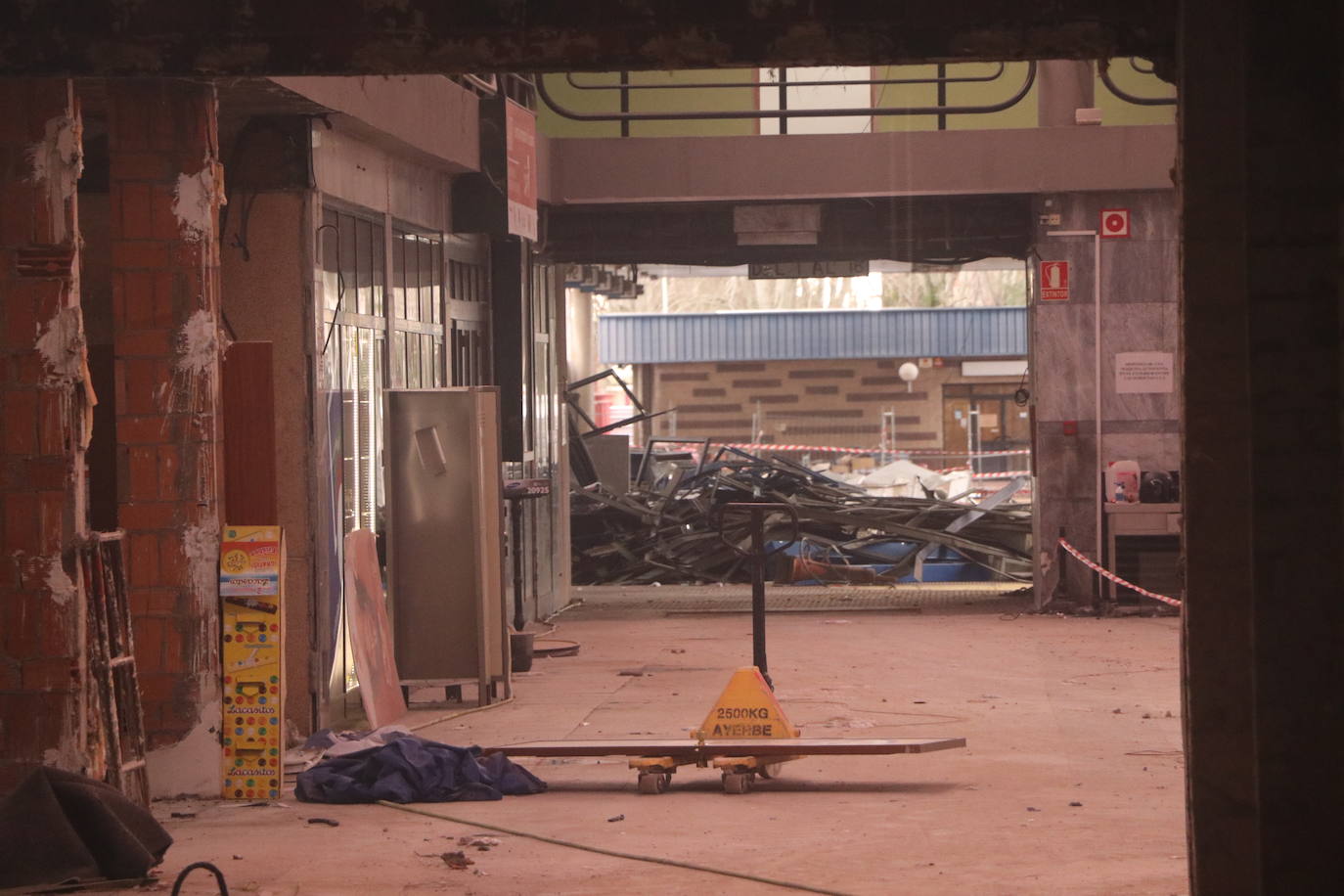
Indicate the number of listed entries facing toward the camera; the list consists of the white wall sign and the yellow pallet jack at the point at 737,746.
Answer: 2

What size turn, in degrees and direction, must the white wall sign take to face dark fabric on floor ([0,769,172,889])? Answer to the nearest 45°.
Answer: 0° — it already faces it

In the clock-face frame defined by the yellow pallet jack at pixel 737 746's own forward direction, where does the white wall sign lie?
The white wall sign is roughly at 7 o'clock from the yellow pallet jack.

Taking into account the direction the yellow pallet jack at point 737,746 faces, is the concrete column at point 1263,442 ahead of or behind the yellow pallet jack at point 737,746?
ahead

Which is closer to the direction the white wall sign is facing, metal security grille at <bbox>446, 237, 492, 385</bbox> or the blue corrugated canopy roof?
the metal security grille

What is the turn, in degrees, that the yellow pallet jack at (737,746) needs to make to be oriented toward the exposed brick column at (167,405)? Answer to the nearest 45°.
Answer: approximately 90° to its right

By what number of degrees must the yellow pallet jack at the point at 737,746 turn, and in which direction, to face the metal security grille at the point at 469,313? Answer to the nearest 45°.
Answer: approximately 180°

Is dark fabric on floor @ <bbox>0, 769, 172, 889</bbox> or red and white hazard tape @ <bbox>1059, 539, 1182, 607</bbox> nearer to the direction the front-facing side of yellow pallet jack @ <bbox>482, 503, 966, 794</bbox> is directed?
the dark fabric on floor

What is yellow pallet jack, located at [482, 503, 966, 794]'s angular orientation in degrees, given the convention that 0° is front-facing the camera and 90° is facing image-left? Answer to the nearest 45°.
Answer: approximately 0°
